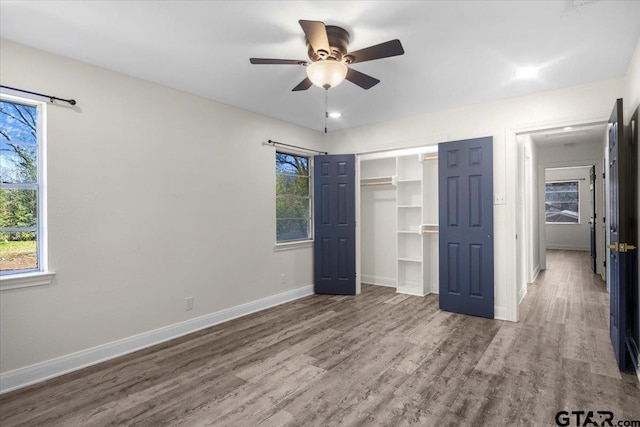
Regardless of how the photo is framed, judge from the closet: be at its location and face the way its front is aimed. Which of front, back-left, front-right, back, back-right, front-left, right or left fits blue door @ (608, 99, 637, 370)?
left

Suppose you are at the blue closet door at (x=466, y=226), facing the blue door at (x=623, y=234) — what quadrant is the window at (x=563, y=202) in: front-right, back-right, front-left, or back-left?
back-left

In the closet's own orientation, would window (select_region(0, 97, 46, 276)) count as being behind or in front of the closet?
in front

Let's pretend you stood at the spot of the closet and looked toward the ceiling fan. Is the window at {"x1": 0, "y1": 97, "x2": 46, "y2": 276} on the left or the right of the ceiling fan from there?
right

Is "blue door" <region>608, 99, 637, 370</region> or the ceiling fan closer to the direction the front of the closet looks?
the ceiling fan

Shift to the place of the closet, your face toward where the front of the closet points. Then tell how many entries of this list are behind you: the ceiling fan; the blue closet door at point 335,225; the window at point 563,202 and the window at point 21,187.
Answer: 1

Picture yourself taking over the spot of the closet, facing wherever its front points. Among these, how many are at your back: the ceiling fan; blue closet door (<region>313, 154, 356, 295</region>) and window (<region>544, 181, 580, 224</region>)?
1

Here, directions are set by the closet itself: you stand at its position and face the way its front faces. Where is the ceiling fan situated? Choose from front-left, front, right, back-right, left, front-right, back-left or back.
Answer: front-left

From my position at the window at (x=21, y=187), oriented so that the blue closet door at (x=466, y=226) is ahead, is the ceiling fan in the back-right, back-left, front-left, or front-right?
front-right

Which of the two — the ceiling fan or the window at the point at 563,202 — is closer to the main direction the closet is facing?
the ceiling fan

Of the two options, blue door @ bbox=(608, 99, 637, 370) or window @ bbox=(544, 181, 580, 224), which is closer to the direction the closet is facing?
the blue door
